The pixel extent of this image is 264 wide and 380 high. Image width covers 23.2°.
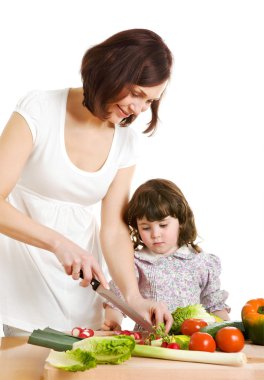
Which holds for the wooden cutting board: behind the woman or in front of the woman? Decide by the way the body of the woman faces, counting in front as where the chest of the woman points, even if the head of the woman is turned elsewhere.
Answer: in front

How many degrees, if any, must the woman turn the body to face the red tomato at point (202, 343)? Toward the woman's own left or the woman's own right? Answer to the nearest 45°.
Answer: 0° — they already face it

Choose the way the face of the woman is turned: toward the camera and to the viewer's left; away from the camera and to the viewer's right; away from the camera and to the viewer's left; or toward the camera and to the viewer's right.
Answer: toward the camera and to the viewer's right

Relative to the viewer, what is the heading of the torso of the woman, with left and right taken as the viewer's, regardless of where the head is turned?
facing the viewer and to the right of the viewer

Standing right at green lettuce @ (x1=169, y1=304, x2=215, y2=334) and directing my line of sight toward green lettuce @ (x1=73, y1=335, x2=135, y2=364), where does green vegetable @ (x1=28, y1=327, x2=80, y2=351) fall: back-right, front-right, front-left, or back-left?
front-right

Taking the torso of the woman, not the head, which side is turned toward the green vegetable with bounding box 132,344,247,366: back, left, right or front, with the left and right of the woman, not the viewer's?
front

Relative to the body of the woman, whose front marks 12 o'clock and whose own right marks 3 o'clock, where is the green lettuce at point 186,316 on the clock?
The green lettuce is roughly at 12 o'clock from the woman.

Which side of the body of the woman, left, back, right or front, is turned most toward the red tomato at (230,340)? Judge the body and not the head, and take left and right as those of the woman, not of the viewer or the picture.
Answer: front

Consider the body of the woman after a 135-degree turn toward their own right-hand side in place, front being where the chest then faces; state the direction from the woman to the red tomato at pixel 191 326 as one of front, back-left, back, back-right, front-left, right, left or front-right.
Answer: back-left

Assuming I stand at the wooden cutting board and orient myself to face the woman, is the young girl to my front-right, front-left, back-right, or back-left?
front-right

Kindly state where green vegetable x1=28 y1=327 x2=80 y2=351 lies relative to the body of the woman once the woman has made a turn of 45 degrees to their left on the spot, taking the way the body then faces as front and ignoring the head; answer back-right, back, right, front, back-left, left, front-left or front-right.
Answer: right

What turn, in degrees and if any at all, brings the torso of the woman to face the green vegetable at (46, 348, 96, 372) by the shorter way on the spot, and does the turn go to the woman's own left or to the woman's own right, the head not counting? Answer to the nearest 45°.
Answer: approximately 45° to the woman's own right

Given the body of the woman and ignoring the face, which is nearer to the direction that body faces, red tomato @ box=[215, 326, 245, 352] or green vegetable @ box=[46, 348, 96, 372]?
the red tomato

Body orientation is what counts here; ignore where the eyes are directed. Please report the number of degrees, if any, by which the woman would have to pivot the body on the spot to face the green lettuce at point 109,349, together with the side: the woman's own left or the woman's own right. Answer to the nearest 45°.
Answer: approximately 45° to the woman's own right

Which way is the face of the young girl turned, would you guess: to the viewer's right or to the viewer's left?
to the viewer's left
